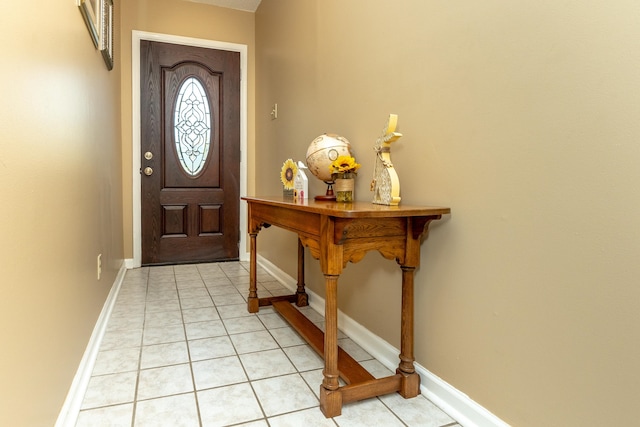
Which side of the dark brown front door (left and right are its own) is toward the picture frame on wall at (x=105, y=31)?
front

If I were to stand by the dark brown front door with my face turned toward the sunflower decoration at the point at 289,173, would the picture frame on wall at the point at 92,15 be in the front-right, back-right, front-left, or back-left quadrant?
front-right

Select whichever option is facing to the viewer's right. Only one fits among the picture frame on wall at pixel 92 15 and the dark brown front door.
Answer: the picture frame on wall

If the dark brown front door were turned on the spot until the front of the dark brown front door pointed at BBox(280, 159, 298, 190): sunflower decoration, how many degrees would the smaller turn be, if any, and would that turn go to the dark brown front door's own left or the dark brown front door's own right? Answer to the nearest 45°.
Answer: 0° — it already faces it

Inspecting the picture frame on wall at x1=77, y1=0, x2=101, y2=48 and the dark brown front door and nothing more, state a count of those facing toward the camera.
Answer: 1

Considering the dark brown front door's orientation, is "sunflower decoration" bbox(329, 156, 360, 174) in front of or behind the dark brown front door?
in front

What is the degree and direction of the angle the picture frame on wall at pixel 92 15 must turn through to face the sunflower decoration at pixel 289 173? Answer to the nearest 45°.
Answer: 0° — it already faces it

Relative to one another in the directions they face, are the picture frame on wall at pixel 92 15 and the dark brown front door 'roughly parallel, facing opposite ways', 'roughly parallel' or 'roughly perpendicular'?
roughly perpendicular

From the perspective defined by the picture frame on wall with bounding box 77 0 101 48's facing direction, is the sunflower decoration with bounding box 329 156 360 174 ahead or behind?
ahead

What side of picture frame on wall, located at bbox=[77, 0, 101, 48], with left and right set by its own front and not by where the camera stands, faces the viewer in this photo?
right

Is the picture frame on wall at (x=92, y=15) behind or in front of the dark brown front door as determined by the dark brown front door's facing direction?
in front

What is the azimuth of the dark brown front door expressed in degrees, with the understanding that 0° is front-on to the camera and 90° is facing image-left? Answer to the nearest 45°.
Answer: approximately 0°
